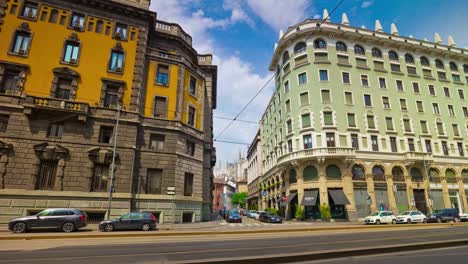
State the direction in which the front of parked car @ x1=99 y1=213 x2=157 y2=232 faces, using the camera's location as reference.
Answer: facing to the left of the viewer

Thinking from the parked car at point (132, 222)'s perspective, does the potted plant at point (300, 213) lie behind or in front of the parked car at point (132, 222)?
behind

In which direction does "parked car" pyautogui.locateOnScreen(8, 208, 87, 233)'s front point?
to the viewer's left

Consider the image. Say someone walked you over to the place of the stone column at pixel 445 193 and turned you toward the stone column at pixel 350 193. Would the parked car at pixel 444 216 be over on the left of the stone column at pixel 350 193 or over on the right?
left

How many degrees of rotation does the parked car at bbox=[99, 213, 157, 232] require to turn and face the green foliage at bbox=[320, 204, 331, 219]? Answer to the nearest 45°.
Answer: approximately 180°

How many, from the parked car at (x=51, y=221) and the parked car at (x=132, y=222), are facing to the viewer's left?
2

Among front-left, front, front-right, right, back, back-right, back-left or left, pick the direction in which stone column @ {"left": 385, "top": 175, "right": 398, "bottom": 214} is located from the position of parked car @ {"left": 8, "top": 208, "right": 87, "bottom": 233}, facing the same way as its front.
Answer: back
